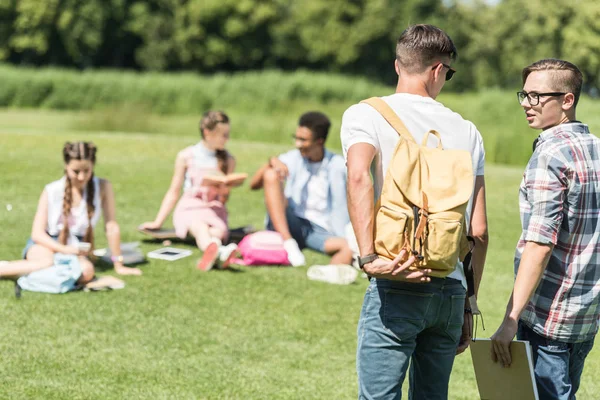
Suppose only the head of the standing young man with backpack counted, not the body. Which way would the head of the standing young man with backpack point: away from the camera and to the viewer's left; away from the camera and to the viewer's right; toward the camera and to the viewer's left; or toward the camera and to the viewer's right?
away from the camera and to the viewer's right

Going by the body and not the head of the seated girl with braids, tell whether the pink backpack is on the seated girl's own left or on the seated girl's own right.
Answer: on the seated girl's own left

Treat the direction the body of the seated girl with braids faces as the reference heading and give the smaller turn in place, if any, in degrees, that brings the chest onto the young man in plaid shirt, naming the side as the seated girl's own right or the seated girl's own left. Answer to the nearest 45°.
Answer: approximately 45° to the seated girl's own left

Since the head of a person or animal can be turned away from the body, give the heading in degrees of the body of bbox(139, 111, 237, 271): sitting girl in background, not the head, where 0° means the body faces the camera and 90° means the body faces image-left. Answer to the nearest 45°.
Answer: approximately 315°

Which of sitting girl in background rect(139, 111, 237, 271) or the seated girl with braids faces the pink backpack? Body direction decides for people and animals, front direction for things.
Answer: the sitting girl in background
